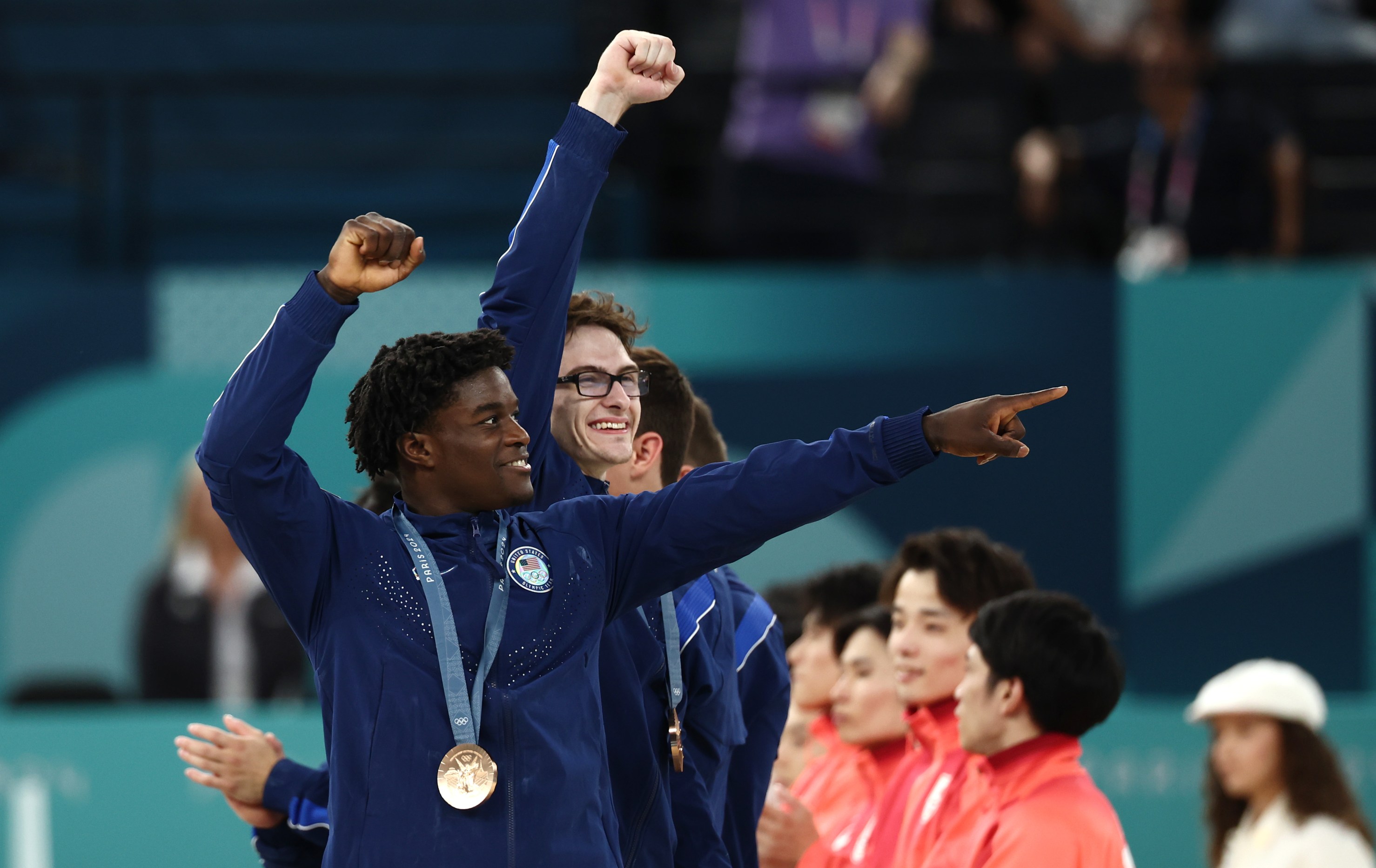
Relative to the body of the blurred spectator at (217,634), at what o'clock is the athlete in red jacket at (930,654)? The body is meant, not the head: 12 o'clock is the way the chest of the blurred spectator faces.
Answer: The athlete in red jacket is roughly at 11 o'clock from the blurred spectator.

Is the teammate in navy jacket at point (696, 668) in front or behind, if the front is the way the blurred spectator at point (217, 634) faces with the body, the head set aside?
in front

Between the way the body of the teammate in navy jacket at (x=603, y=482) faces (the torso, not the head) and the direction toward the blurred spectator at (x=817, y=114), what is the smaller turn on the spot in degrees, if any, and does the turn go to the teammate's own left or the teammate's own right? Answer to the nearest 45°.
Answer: approximately 135° to the teammate's own left

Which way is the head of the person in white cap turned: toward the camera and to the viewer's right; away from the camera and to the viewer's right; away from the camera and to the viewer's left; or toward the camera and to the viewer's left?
toward the camera and to the viewer's left

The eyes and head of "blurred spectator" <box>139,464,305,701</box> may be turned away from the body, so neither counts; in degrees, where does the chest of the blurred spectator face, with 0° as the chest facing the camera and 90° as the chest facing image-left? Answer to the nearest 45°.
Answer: approximately 0°

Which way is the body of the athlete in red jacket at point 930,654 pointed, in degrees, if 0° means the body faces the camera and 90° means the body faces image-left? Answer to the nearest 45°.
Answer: approximately 45°

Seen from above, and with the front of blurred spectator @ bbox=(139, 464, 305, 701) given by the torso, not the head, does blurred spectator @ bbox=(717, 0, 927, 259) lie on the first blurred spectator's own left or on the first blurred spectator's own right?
on the first blurred spectator's own left

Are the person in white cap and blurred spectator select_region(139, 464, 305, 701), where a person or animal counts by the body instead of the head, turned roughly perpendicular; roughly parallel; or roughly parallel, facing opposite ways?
roughly perpendicular

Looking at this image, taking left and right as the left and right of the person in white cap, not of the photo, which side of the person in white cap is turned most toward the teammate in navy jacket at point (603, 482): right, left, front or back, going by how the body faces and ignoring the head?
front

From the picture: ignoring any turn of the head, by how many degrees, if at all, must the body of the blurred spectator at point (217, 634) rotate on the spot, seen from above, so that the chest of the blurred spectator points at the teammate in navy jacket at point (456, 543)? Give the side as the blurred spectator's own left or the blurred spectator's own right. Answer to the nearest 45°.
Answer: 0° — they already face them

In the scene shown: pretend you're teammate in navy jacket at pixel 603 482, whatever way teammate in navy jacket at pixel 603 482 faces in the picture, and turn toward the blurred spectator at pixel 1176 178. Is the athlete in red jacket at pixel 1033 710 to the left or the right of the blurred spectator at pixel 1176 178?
right

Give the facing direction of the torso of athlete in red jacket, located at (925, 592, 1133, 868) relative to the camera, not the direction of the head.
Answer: to the viewer's left
